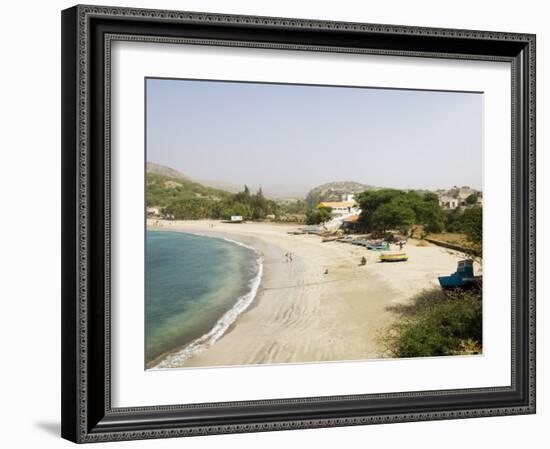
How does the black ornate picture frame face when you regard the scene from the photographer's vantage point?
facing the viewer and to the right of the viewer
